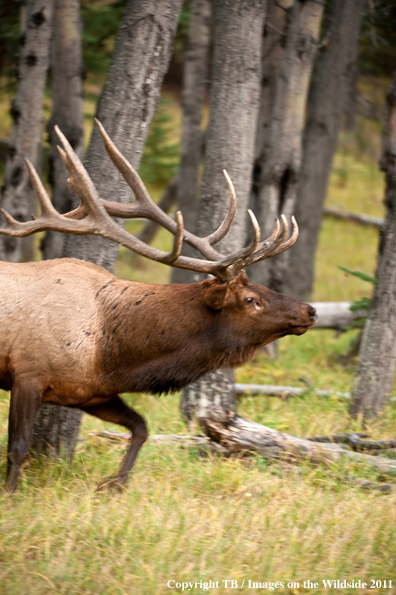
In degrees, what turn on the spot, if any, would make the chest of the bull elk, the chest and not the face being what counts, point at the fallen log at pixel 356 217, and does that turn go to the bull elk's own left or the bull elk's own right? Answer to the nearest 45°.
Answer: approximately 90° to the bull elk's own left

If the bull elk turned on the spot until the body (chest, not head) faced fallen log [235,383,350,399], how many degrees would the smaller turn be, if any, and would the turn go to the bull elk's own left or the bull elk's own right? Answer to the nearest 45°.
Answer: approximately 45° to the bull elk's own left

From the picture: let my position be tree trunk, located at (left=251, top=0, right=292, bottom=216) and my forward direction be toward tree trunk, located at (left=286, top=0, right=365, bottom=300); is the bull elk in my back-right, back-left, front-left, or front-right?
back-right

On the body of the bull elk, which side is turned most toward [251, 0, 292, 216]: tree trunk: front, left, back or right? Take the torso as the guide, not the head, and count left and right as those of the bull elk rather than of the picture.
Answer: left

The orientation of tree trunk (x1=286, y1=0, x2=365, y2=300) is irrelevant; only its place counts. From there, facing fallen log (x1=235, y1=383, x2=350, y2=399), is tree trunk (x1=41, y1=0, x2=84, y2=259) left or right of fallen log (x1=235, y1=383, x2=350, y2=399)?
right

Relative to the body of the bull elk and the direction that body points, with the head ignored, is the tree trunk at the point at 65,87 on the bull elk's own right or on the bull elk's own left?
on the bull elk's own left

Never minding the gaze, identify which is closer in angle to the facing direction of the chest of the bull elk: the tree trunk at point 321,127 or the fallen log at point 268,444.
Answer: the fallen log

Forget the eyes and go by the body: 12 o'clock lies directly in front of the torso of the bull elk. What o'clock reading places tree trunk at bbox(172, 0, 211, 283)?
The tree trunk is roughly at 9 o'clock from the bull elk.

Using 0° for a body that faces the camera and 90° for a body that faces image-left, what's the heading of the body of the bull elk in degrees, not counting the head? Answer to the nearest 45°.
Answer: approximately 270°

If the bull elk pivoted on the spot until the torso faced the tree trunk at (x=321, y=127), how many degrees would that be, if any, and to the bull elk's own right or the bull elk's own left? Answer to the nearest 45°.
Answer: approximately 90° to the bull elk's own left

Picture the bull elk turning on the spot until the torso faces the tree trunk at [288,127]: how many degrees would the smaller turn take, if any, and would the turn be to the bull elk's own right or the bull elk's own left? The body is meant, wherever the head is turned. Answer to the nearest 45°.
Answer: approximately 90° to the bull elk's own left
